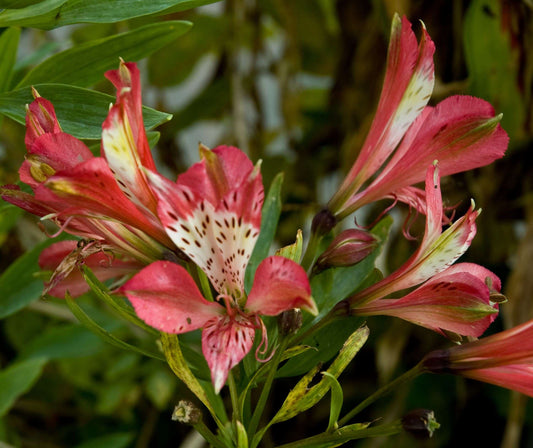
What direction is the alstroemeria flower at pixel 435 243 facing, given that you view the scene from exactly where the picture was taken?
facing to the right of the viewer
